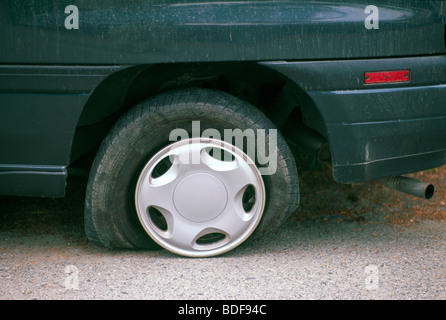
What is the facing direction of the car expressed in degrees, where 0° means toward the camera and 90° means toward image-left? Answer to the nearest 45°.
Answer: approximately 90°
